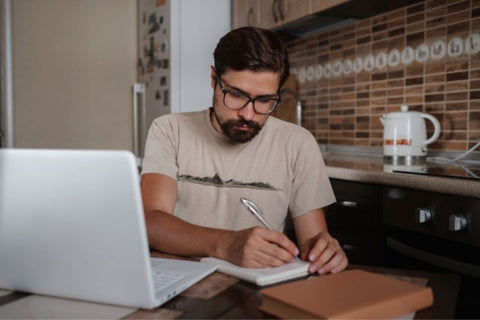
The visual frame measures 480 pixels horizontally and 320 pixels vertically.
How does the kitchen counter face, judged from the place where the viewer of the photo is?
facing the viewer and to the left of the viewer

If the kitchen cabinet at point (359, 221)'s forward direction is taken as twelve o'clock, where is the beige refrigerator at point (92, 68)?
The beige refrigerator is roughly at 3 o'clock from the kitchen cabinet.

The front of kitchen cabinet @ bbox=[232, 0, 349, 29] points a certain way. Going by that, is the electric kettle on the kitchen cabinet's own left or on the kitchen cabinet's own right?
on the kitchen cabinet's own left

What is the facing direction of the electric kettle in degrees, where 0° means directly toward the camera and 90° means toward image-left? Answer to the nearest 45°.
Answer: approximately 90°

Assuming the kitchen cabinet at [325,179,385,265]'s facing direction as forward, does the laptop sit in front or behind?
in front

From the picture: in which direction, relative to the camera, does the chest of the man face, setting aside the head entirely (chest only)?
toward the camera

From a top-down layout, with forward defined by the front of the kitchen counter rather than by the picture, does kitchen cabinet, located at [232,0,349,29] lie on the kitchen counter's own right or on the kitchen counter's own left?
on the kitchen counter's own right

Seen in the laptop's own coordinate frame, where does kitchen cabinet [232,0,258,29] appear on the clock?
The kitchen cabinet is roughly at 11 o'clock from the laptop.

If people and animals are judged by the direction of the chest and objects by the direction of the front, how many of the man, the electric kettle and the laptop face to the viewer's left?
1

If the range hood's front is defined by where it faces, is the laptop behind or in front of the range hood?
in front
